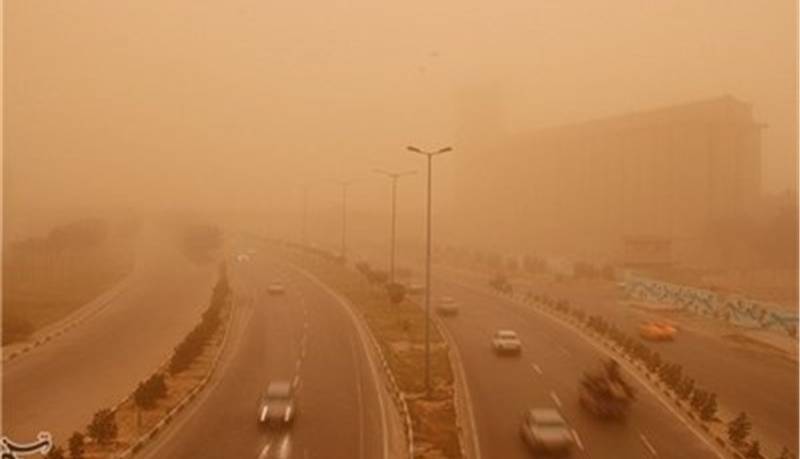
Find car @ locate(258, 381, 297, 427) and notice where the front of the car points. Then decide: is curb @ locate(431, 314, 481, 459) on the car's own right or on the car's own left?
on the car's own left

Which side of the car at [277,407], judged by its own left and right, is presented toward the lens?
front

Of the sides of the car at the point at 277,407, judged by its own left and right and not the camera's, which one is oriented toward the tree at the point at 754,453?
left

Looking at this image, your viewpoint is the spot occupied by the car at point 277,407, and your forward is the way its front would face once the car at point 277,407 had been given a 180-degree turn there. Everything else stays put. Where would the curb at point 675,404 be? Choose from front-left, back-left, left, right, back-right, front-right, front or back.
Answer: right

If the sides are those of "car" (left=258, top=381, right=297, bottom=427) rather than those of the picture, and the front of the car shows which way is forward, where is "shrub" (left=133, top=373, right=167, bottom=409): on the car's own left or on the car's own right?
on the car's own right

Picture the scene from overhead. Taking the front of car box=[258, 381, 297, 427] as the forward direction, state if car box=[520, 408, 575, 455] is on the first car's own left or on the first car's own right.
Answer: on the first car's own left

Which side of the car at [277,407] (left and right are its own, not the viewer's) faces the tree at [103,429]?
right

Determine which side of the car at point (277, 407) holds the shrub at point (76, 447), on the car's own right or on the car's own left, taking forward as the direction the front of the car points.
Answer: on the car's own right

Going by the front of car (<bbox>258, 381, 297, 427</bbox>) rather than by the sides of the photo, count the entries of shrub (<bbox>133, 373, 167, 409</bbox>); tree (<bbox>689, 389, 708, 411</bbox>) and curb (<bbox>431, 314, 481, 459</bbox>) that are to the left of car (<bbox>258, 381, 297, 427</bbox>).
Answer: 2

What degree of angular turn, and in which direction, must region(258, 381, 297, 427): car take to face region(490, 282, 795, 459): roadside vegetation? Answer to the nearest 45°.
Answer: approximately 90° to its left

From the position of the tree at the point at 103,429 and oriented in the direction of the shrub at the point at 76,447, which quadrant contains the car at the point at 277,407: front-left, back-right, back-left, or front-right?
back-left

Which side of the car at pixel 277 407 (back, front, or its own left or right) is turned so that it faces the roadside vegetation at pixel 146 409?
right
